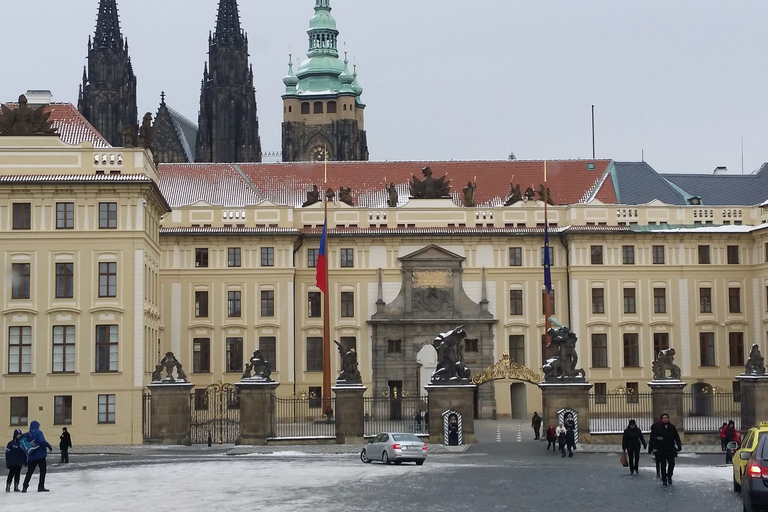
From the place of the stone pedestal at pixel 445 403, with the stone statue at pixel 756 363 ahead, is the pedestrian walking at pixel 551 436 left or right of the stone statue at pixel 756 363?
right

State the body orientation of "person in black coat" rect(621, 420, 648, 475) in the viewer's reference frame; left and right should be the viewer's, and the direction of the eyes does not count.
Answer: facing the viewer

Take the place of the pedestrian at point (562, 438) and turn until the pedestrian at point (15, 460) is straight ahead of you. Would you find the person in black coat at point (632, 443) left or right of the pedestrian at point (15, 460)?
left

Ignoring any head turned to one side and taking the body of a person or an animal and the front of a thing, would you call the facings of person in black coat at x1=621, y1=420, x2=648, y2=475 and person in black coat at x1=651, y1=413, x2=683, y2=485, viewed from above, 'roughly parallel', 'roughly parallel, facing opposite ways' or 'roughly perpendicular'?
roughly parallel

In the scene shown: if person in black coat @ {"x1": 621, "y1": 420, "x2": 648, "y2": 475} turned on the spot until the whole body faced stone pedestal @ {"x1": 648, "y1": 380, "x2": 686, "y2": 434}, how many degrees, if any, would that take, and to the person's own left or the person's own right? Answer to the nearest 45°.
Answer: approximately 180°

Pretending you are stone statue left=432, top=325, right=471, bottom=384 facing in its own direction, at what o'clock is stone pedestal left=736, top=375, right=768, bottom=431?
The stone pedestal is roughly at 9 o'clock from the stone statue.

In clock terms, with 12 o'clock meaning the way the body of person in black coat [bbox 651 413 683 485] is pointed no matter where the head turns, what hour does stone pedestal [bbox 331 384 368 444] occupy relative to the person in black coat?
The stone pedestal is roughly at 5 o'clock from the person in black coat.

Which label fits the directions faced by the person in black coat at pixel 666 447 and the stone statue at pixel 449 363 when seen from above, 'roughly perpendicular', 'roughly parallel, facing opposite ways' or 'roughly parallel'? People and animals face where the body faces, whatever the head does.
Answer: roughly parallel

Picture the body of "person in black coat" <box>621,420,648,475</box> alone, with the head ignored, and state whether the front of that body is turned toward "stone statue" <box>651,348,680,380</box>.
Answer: no

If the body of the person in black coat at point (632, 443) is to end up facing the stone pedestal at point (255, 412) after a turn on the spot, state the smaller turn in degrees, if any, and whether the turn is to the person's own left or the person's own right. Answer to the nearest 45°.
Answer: approximately 135° to the person's own right

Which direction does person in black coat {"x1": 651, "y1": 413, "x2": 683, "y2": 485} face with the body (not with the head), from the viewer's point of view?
toward the camera

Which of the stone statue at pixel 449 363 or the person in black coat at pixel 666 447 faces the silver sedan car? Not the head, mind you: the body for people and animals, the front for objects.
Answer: the stone statue

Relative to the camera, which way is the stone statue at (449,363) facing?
toward the camera

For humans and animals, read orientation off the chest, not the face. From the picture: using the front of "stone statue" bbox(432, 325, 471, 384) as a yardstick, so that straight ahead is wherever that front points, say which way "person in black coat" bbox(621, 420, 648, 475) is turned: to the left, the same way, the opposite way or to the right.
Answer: the same way

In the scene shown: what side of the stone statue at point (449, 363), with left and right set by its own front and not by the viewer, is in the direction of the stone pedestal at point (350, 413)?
right

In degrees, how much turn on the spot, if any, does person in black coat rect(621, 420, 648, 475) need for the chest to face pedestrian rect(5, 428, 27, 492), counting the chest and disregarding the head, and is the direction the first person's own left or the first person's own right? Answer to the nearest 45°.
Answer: approximately 45° to the first person's own right
